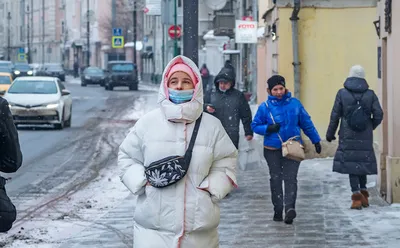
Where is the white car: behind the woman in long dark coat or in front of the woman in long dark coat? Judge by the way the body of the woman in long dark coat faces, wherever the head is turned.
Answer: in front

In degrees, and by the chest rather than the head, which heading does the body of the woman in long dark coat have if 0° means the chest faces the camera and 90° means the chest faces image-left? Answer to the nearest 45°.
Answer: approximately 180°

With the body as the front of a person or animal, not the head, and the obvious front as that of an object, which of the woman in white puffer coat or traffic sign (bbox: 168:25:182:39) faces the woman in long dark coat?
the traffic sign

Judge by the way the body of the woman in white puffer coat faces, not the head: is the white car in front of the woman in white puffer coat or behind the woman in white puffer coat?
behind

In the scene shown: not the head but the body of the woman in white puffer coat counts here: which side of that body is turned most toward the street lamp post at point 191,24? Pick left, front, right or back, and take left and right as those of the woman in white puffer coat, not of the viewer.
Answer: back

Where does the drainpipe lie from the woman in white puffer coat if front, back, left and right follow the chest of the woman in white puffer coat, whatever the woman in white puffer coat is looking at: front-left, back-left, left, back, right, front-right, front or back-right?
back

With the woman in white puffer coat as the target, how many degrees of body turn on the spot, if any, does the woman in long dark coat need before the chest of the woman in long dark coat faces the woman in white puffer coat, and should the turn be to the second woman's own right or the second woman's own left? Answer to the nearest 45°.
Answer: approximately 180°
